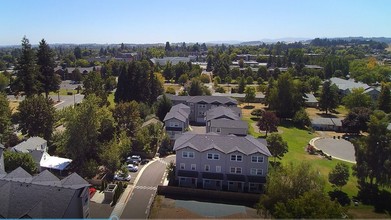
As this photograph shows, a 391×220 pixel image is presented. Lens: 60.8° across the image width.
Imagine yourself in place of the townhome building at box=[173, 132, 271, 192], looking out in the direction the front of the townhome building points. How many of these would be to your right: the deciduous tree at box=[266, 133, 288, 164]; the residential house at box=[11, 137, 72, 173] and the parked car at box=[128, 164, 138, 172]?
2

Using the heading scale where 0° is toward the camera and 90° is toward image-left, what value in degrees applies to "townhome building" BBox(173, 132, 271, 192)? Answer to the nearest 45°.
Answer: approximately 0°

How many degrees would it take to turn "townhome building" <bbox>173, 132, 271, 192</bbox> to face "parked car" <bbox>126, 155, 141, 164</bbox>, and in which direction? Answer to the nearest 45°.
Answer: approximately 135° to its right

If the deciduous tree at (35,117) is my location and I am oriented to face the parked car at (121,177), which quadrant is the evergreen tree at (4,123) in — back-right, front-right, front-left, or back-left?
back-right

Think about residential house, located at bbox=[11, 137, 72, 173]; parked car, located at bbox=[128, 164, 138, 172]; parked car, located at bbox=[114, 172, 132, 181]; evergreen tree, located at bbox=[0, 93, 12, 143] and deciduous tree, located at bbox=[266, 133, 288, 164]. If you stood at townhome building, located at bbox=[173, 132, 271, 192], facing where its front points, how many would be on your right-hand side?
4

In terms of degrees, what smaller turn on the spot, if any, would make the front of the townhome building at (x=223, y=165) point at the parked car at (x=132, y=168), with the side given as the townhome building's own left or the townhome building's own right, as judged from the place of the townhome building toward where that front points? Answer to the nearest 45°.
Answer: approximately 90° to the townhome building's own right

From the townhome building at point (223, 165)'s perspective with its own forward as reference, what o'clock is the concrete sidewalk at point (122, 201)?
The concrete sidewalk is roughly at 2 o'clock from the townhome building.

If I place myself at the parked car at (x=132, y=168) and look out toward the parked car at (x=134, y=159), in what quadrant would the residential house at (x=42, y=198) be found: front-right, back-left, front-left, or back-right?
back-left

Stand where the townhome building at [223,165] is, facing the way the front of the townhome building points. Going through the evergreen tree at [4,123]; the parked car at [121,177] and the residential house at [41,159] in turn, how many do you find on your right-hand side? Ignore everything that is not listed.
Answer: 3

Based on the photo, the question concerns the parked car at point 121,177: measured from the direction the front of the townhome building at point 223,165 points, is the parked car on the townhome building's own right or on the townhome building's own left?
on the townhome building's own right

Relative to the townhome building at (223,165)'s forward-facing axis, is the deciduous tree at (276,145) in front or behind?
behind

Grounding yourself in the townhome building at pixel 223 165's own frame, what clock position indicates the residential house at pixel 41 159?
The residential house is roughly at 3 o'clock from the townhome building.
